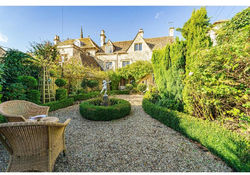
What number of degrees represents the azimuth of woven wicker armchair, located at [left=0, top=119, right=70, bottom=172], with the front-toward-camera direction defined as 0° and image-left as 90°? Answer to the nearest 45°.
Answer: approximately 225°

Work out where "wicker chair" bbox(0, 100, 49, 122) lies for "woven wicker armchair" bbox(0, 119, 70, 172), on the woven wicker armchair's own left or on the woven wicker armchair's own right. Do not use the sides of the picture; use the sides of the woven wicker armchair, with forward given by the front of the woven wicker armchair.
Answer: on the woven wicker armchair's own left

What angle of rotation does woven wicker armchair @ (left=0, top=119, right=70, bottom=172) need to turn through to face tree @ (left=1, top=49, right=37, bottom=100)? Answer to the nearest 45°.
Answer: approximately 45° to its left

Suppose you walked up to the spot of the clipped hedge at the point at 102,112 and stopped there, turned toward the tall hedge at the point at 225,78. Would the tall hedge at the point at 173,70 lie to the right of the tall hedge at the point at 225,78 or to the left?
left

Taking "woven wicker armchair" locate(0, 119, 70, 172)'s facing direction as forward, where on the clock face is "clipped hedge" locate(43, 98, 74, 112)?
The clipped hedge is roughly at 11 o'clock from the woven wicker armchair.

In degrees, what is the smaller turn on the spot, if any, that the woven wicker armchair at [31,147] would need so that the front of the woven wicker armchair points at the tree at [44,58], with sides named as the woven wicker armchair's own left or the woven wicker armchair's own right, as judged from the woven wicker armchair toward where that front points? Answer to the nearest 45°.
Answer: approximately 45° to the woven wicker armchair's own left
